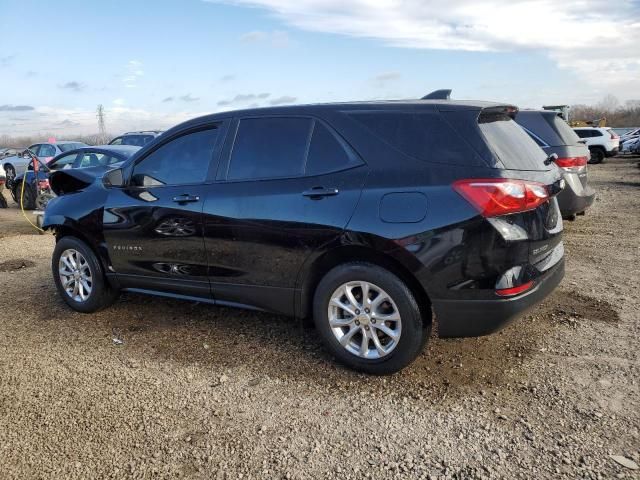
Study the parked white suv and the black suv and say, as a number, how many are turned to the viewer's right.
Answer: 0

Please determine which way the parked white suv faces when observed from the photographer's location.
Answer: facing away from the viewer and to the left of the viewer

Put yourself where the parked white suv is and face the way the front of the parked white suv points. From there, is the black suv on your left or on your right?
on your left

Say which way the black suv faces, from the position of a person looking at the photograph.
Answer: facing away from the viewer and to the left of the viewer

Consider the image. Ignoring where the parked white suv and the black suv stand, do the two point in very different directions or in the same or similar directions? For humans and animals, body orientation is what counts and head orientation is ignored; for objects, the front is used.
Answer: same or similar directions

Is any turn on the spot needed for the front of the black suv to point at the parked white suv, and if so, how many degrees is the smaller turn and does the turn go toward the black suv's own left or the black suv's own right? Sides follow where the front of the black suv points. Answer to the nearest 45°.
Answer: approximately 90° to the black suv's own right
